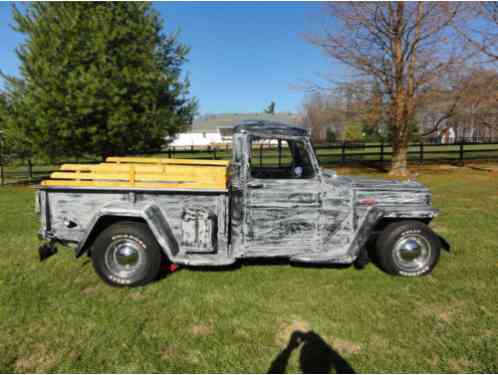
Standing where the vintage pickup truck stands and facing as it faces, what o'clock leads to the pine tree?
The pine tree is roughly at 8 o'clock from the vintage pickup truck.

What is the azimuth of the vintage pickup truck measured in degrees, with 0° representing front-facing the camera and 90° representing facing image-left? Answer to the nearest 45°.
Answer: approximately 270°

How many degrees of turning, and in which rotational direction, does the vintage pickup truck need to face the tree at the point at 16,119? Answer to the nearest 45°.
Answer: approximately 135° to its left
